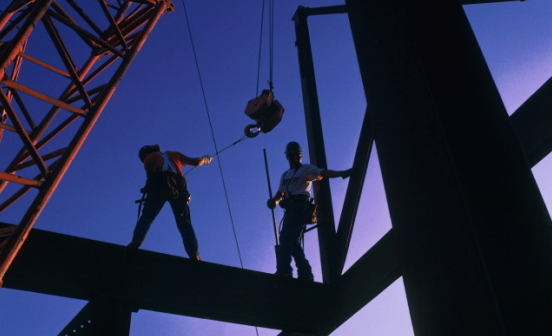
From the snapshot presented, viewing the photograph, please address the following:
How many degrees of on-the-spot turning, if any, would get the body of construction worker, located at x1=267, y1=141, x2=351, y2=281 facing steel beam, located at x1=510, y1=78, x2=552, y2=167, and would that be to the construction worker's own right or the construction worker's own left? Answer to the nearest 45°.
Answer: approximately 90° to the construction worker's own left

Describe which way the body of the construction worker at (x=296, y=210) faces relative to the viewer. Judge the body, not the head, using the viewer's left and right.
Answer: facing the viewer and to the left of the viewer

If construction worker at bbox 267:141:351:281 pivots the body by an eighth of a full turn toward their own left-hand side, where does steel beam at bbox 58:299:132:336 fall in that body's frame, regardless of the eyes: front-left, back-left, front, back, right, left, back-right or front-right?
front-right
